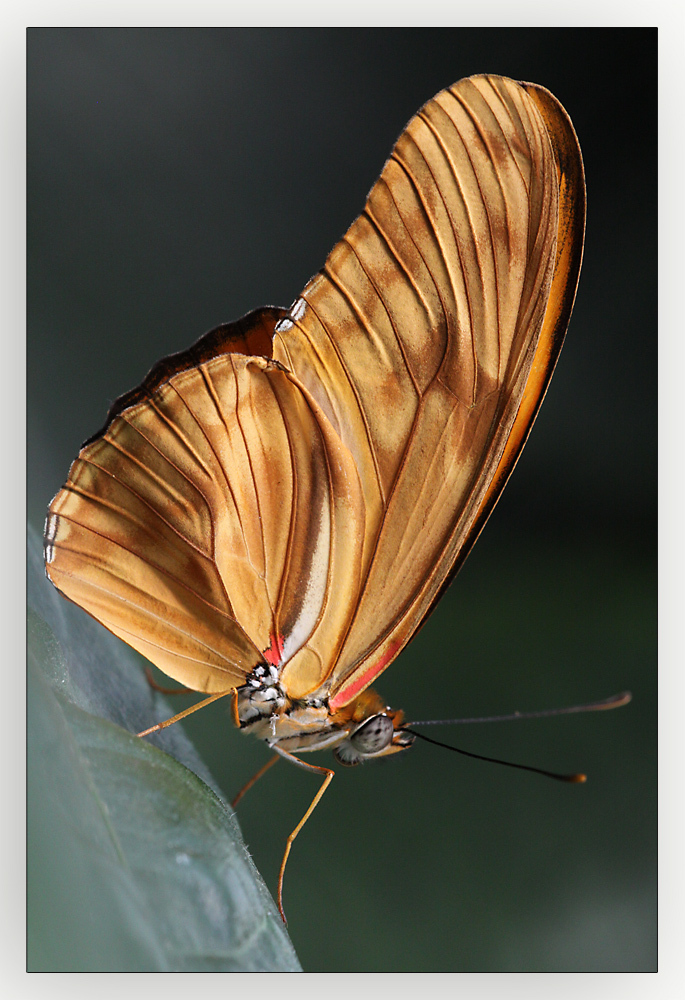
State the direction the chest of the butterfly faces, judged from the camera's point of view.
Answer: to the viewer's right
